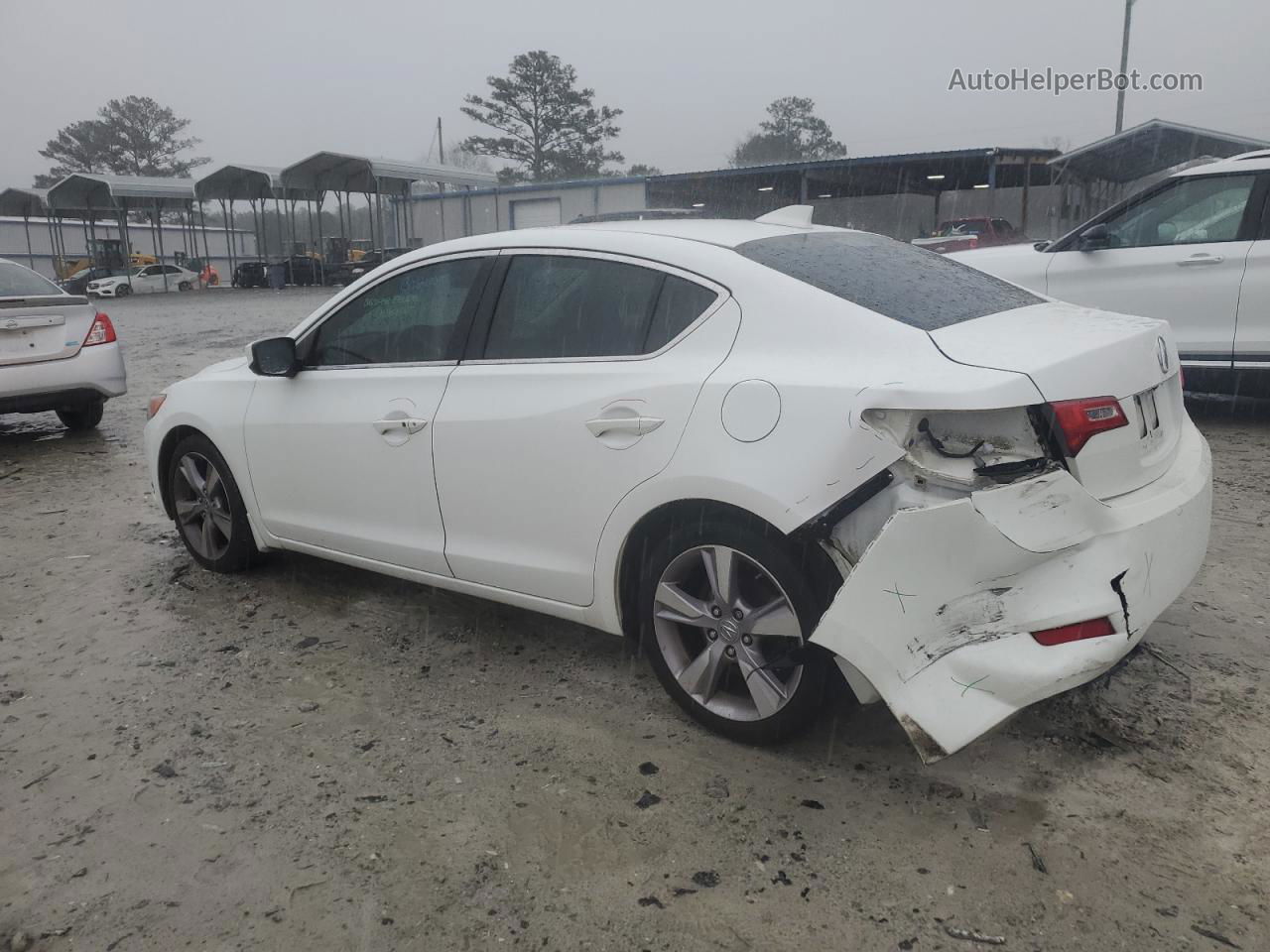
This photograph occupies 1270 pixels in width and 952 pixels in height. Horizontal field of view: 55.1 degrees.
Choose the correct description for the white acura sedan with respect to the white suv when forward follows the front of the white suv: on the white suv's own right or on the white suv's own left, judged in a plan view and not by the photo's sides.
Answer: on the white suv's own left

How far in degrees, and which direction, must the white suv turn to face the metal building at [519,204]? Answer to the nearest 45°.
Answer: approximately 45° to its right

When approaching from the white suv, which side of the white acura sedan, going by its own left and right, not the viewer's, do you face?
right

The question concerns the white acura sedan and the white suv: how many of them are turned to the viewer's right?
0

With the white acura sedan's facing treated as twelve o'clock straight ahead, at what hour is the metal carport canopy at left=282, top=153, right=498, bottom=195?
The metal carport canopy is roughly at 1 o'clock from the white acura sedan.

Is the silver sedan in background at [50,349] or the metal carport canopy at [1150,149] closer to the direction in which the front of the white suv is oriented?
the silver sedan in background

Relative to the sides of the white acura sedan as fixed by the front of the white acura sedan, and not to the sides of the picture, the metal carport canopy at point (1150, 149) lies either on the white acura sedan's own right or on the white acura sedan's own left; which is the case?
on the white acura sedan's own right

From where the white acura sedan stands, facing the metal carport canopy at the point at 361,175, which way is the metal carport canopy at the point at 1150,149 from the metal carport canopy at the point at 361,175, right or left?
right

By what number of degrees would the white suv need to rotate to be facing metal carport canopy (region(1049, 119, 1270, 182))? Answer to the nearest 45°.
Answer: approximately 90° to its right

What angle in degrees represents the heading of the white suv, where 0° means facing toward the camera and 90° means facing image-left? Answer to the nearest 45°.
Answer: approximately 90°

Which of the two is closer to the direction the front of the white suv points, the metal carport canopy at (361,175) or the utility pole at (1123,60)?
the metal carport canopy

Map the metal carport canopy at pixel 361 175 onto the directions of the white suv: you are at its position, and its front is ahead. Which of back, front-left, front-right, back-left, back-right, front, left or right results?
front-right

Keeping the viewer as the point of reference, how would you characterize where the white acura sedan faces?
facing away from the viewer and to the left of the viewer
